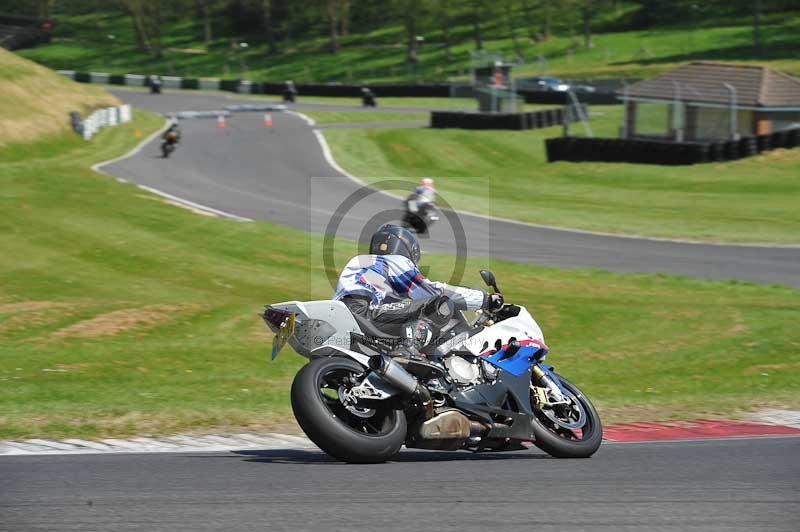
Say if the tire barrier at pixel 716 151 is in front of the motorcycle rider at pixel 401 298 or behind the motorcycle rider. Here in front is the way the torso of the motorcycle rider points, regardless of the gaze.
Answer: in front

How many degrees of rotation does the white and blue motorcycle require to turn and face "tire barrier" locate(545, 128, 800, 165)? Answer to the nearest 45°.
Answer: approximately 45° to its left

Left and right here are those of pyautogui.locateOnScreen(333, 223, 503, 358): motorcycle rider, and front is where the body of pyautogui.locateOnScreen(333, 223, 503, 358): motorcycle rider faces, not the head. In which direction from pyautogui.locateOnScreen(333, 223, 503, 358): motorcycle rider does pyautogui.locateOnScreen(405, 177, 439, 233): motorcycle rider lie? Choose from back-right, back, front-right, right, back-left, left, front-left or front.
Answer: front-left

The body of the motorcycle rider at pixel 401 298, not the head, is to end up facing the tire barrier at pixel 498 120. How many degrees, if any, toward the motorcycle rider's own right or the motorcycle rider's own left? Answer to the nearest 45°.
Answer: approximately 45° to the motorcycle rider's own left

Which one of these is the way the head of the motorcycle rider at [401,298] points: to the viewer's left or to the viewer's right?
to the viewer's right

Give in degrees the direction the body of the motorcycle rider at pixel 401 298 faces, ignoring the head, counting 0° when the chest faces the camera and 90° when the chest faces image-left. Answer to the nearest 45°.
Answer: approximately 225°

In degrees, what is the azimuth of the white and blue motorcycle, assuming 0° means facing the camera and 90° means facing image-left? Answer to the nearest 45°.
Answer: approximately 225°
